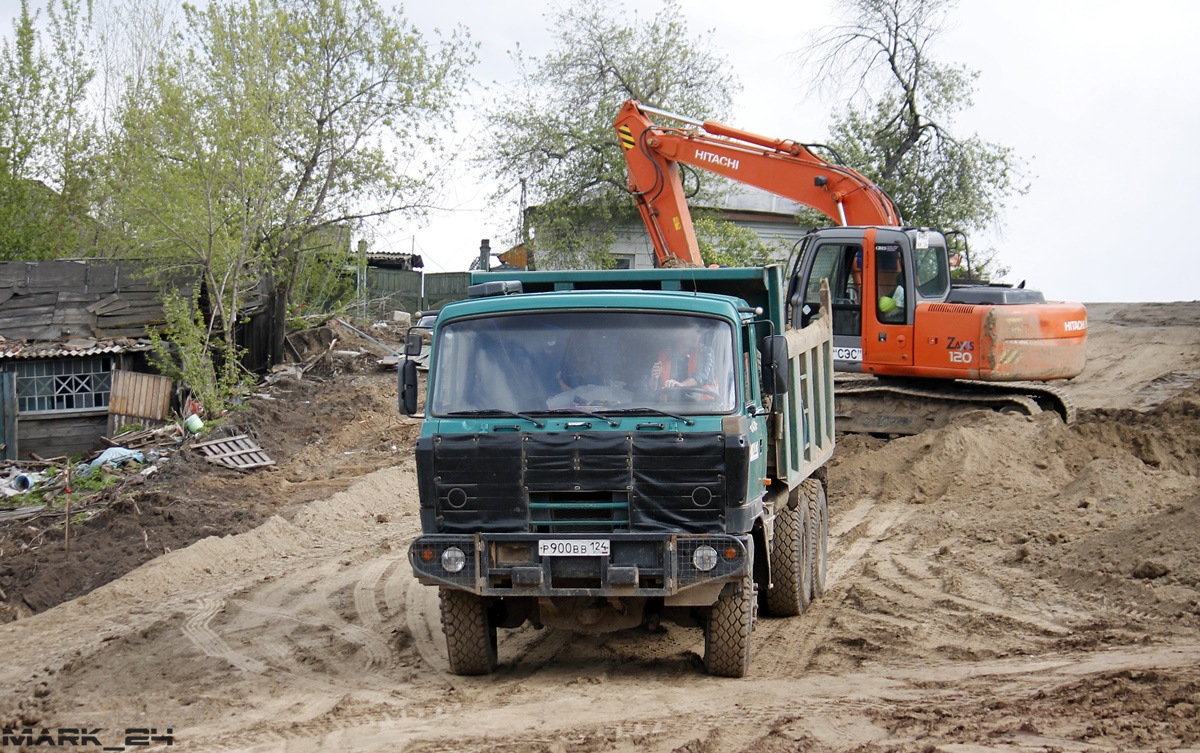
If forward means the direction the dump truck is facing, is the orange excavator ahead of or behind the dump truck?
behind

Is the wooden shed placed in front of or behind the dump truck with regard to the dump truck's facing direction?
behind

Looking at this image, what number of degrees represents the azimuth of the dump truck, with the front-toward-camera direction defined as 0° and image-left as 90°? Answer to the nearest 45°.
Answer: approximately 0°

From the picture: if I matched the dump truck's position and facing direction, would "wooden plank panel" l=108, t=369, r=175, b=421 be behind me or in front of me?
behind

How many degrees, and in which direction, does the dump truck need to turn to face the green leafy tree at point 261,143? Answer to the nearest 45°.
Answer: approximately 135° to its right
